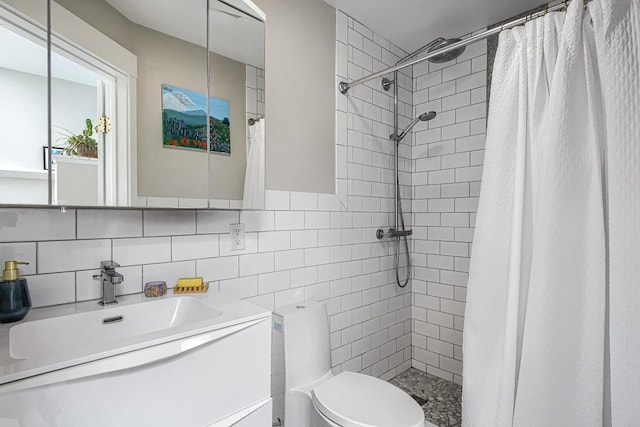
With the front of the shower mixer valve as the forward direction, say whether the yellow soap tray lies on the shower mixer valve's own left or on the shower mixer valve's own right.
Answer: on the shower mixer valve's own right

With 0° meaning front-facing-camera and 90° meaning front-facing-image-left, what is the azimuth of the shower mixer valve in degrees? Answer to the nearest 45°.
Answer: approximately 315°

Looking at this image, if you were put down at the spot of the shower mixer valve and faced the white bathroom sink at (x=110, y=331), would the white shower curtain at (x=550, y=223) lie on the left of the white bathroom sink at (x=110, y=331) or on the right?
left

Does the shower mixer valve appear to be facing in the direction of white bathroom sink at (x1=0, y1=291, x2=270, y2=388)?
no

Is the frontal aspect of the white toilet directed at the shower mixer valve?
no

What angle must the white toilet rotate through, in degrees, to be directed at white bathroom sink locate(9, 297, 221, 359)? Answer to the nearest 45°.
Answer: approximately 90° to its right

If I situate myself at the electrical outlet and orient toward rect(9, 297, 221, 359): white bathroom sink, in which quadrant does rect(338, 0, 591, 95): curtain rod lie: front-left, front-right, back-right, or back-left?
back-left

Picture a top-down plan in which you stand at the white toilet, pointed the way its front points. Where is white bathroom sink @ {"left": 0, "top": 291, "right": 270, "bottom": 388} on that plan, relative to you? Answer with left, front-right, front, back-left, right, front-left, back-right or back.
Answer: right

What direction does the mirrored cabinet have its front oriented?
toward the camera

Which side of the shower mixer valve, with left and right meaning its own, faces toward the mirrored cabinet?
right

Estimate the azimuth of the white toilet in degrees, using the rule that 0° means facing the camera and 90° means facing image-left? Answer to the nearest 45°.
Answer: approximately 315°

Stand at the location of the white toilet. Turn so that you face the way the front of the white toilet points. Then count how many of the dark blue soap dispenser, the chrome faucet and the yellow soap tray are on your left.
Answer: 0
